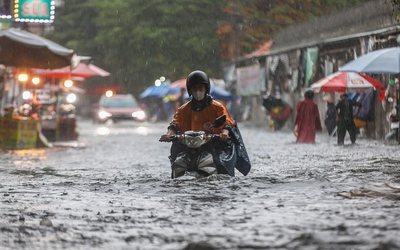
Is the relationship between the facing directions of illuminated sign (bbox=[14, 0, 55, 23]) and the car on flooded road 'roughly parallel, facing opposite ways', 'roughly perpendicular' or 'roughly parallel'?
roughly parallel

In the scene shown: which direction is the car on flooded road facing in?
toward the camera

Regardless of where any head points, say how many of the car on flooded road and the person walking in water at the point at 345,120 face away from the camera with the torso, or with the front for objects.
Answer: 1

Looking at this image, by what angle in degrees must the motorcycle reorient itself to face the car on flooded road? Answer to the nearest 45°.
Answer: approximately 180°

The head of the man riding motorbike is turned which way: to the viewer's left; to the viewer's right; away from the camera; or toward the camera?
toward the camera

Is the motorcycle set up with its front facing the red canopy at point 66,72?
no

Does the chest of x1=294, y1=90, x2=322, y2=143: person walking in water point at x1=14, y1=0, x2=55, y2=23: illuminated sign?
no

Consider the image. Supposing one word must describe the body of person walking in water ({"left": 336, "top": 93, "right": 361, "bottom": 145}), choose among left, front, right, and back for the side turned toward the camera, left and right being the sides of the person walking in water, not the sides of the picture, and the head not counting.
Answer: back

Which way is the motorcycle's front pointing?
toward the camera

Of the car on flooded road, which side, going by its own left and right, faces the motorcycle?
front

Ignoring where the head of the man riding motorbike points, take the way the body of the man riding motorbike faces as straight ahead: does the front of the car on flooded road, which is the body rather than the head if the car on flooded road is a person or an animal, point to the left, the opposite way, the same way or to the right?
the same way
